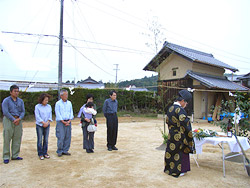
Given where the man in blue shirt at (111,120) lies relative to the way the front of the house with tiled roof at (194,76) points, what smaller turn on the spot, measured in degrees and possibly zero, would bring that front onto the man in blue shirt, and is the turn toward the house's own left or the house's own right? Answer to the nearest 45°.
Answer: approximately 45° to the house's own right

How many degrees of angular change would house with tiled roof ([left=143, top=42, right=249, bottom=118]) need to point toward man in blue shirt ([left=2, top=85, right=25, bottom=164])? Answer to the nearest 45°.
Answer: approximately 45° to its right

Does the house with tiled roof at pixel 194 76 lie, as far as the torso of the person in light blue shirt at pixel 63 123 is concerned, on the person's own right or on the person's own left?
on the person's own left

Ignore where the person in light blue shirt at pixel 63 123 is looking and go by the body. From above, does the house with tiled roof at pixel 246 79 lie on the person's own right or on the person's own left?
on the person's own left

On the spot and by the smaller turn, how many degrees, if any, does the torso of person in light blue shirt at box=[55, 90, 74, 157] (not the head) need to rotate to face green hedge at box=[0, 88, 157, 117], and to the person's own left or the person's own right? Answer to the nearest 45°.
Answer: approximately 135° to the person's own left
